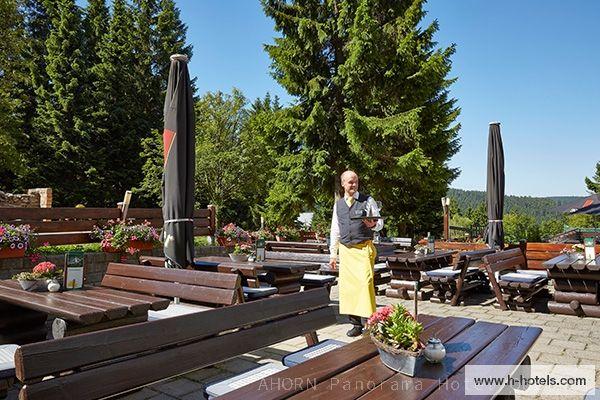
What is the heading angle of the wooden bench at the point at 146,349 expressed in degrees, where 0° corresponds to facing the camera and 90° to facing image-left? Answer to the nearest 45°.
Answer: approximately 315°

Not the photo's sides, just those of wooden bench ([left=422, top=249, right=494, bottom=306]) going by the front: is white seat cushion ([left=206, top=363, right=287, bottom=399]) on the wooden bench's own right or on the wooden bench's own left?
on the wooden bench's own left

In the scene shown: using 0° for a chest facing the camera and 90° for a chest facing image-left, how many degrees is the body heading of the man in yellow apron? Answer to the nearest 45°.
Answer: approximately 0°

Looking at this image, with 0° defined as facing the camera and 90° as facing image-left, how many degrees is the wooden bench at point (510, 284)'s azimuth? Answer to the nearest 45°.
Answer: approximately 315°

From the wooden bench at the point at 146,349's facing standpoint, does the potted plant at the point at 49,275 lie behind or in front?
behind

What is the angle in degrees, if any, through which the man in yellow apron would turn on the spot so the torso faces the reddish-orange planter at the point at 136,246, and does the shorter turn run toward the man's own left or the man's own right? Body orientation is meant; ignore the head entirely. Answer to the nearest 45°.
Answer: approximately 135° to the man's own right

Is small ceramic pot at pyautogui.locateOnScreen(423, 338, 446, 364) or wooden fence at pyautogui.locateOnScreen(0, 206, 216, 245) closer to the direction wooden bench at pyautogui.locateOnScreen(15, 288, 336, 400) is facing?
the small ceramic pot

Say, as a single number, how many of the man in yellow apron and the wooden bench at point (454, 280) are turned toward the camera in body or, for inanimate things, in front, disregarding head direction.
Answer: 1

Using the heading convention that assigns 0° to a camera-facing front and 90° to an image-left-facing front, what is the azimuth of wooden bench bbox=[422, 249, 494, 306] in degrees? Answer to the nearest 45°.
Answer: approximately 135°
